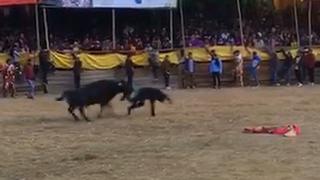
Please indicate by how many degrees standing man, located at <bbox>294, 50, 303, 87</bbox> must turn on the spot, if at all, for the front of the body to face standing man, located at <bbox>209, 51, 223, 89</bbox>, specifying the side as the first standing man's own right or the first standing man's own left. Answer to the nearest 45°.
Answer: approximately 45° to the first standing man's own right

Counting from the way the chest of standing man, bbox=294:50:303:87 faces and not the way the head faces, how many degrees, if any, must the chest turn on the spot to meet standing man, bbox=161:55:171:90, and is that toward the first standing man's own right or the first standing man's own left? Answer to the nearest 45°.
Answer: approximately 45° to the first standing man's own right

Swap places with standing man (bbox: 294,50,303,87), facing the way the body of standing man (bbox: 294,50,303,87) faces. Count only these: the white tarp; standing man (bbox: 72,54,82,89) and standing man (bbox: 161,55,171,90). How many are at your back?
0

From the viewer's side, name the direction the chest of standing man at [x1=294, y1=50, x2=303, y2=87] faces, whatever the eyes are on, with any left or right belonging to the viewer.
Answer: facing the viewer and to the left of the viewer

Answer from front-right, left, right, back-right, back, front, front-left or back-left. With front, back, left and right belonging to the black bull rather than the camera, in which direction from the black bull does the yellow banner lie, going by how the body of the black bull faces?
left

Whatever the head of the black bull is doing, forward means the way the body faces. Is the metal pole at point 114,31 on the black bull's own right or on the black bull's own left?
on the black bull's own left

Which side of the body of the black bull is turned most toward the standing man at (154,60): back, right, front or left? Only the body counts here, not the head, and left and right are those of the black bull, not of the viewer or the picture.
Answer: left

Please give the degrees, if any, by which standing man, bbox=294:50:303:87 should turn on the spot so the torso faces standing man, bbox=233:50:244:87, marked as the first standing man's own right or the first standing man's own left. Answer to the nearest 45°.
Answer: approximately 45° to the first standing man's own right

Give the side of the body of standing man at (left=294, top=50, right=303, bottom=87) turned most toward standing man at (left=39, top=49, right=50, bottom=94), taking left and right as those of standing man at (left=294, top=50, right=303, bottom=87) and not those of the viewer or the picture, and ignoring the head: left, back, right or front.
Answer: front

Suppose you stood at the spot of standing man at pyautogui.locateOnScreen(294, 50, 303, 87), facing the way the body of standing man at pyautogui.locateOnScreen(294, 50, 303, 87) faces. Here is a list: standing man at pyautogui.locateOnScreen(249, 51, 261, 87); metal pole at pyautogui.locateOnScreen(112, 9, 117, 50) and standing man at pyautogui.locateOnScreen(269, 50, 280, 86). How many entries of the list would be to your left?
0

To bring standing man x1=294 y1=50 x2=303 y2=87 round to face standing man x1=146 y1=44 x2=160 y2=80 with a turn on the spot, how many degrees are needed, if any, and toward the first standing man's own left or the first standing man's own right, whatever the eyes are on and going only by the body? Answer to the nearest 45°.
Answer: approximately 45° to the first standing man's own right
